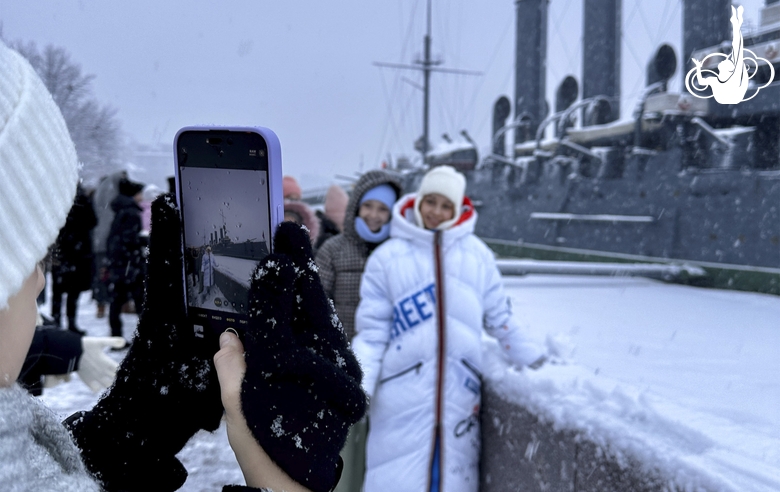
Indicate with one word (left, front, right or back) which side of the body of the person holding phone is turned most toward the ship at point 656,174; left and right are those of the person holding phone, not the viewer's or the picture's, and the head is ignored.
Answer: front

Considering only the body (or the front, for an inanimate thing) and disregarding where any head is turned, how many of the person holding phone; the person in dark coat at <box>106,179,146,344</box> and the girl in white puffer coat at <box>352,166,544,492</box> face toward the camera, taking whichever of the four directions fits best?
1

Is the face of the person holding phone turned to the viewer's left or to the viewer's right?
to the viewer's right

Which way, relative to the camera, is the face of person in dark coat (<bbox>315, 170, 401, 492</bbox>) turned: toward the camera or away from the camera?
toward the camera

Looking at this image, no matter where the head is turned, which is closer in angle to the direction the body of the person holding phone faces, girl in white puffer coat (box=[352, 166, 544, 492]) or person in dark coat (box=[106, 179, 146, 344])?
the girl in white puffer coat

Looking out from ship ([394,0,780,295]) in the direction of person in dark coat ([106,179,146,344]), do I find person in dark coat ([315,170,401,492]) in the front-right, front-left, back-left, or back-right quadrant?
front-left

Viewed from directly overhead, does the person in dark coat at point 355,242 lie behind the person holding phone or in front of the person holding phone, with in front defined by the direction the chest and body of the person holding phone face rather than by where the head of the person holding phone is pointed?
in front

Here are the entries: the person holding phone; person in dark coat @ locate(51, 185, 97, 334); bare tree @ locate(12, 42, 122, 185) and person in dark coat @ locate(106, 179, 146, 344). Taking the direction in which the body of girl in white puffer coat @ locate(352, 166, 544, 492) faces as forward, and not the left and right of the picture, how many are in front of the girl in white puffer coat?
1

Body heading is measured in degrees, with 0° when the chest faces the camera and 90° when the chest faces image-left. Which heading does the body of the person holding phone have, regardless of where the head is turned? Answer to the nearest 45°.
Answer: approximately 225°

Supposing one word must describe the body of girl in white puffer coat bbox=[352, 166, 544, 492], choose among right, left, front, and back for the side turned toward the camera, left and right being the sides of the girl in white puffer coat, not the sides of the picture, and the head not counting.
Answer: front

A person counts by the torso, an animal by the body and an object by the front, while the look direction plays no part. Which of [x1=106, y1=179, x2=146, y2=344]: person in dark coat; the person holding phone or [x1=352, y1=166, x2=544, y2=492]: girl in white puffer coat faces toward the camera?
the girl in white puffer coat

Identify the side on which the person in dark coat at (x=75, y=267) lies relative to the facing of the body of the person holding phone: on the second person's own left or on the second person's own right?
on the second person's own left

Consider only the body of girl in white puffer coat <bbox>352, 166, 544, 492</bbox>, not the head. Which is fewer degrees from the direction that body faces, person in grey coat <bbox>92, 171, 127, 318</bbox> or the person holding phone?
the person holding phone

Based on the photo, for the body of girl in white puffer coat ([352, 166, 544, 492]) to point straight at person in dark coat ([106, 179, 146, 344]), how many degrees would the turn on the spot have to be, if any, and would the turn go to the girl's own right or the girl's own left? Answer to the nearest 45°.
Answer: approximately 135° to the girl's own right

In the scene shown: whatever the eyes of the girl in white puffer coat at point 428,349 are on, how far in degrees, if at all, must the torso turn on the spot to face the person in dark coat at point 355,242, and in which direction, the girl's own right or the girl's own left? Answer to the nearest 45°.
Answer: approximately 135° to the girl's own right
